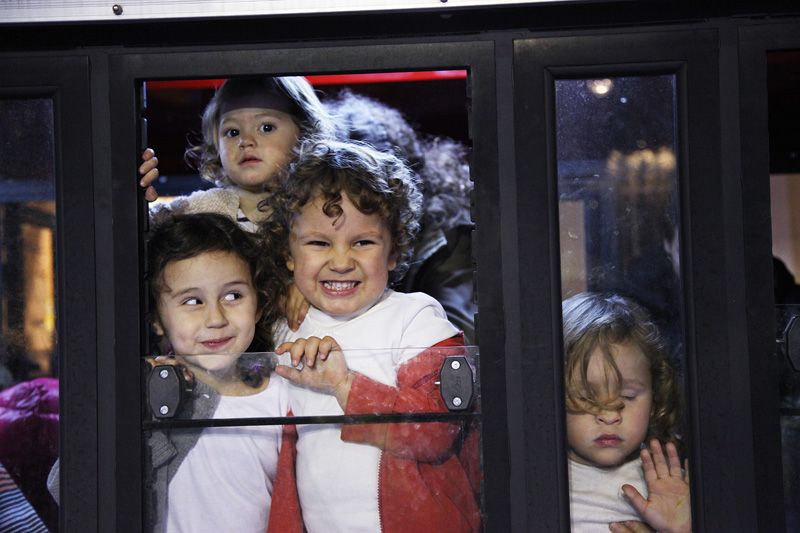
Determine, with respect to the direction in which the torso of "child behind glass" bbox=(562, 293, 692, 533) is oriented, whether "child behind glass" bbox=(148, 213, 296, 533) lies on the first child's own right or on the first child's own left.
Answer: on the first child's own right

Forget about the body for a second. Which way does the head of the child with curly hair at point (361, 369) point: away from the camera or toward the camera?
toward the camera

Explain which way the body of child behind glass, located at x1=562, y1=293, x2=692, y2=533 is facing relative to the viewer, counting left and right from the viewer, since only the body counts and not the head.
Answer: facing the viewer
